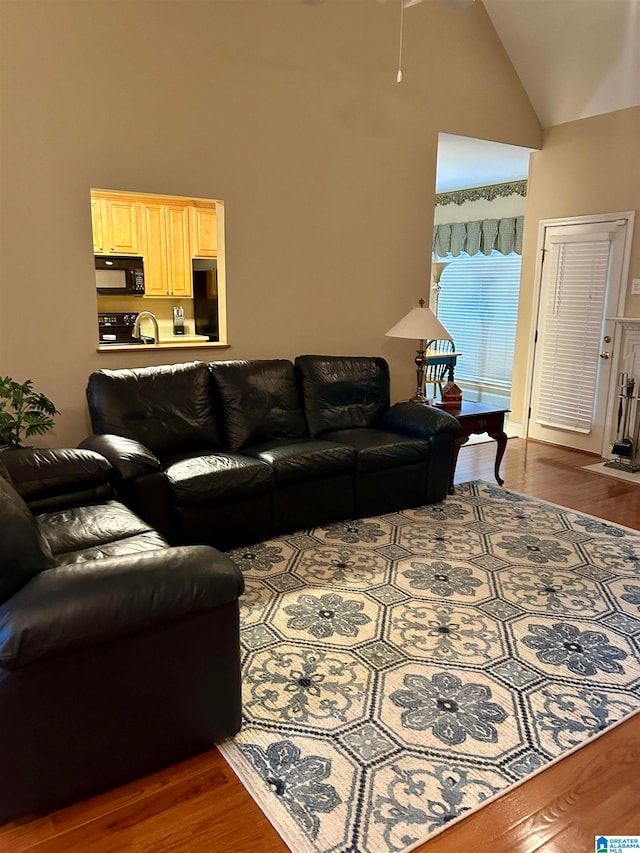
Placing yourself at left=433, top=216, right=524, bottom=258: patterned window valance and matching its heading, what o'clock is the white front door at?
The white front door is roughly at 10 o'clock from the patterned window valance.

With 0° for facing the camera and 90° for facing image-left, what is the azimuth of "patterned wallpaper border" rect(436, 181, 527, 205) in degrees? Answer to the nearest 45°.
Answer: approximately 45°

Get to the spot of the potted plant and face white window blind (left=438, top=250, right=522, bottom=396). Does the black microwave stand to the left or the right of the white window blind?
left

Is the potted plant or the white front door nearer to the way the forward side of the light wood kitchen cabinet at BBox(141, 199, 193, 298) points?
the potted plant

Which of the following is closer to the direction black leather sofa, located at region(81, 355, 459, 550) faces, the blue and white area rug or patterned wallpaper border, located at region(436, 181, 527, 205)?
the blue and white area rug

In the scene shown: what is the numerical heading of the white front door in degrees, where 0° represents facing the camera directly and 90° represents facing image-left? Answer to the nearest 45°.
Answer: approximately 45°

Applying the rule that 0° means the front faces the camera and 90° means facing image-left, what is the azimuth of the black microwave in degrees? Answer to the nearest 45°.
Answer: approximately 0°

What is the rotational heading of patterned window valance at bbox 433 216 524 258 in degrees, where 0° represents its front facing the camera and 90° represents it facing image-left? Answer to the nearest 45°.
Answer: approximately 45°

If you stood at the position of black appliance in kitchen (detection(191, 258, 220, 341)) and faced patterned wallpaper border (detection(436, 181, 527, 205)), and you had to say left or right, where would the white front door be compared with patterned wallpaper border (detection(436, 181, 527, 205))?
right

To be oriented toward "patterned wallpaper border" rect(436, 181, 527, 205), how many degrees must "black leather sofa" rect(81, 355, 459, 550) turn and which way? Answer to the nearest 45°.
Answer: approximately 90° to its left

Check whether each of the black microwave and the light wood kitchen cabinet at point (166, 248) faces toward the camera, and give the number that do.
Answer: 2

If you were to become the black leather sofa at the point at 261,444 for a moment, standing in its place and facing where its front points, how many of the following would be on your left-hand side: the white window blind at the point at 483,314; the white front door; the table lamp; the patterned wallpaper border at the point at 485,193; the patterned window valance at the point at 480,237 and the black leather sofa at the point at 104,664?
5
